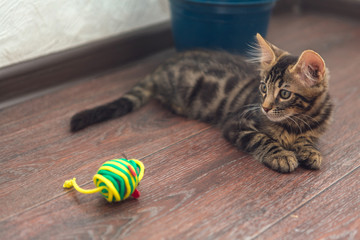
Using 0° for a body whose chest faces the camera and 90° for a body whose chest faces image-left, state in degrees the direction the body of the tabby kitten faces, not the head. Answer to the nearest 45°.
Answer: approximately 315°

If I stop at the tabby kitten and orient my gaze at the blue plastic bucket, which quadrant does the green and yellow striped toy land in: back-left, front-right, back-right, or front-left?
back-left

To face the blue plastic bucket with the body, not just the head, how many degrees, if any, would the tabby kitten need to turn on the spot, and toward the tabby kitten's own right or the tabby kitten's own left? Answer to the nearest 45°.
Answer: approximately 135° to the tabby kitten's own left

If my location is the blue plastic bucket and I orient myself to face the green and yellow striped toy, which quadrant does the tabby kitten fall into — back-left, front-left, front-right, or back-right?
front-left

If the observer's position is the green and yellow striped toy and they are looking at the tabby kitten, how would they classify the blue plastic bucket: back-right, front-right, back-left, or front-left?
front-left

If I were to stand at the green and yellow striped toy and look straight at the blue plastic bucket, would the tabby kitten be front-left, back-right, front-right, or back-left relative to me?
front-right

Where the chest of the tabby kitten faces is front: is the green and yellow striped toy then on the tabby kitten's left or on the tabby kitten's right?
on the tabby kitten's right
